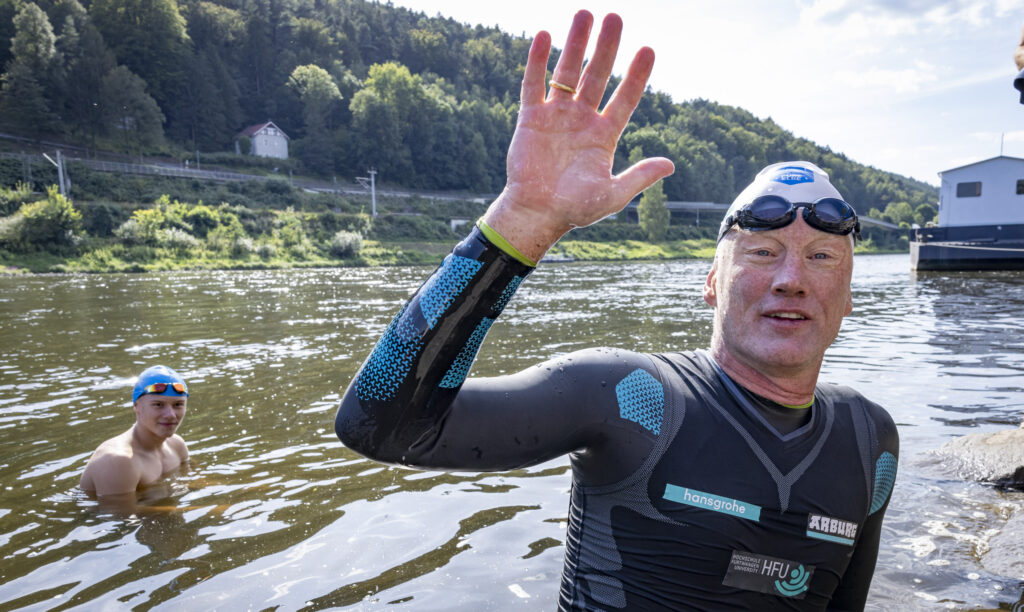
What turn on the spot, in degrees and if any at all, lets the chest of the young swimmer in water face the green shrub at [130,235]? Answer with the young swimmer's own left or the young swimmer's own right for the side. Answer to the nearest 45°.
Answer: approximately 135° to the young swimmer's own left

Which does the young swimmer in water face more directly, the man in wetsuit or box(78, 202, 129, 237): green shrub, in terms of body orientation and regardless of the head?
the man in wetsuit

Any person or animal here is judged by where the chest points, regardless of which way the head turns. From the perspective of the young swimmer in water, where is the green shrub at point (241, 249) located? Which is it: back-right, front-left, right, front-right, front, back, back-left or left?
back-left

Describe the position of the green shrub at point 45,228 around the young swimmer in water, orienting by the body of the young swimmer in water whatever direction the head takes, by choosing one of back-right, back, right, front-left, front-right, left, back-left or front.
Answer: back-left

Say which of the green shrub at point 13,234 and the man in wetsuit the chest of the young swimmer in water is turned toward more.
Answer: the man in wetsuit

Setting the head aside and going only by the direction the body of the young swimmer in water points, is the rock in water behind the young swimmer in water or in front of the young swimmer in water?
in front

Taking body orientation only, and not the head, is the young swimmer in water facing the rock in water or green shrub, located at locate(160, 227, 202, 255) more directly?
the rock in water

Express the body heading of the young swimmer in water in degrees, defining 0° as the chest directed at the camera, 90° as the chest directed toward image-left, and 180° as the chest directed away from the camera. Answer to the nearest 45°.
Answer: approximately 315°

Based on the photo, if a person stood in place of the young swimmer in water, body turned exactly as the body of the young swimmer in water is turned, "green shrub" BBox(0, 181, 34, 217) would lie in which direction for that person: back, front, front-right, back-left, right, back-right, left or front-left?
back-left
